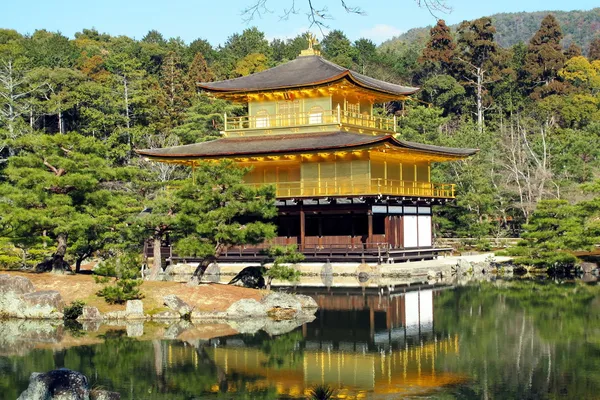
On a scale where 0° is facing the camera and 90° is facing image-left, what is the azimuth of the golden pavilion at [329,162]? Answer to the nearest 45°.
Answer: approximately 45°
